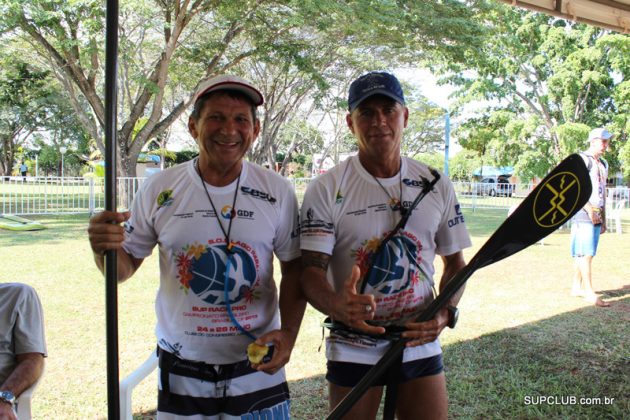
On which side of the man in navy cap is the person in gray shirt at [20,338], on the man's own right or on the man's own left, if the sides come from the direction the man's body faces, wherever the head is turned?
on the man's own right

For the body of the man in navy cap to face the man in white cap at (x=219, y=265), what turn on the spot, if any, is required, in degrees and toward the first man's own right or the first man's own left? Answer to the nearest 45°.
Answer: approximately 90° to the first man's own right

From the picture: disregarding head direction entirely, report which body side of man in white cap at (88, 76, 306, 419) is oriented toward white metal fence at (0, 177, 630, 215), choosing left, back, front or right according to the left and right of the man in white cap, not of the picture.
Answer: back

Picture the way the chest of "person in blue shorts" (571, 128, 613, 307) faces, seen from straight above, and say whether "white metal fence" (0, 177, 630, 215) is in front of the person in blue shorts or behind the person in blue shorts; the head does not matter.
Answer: behind

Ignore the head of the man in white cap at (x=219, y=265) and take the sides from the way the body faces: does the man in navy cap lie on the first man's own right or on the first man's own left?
on the first man's own left

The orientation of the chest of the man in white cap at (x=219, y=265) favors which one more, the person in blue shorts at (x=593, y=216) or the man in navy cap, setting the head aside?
the man in navy cap
